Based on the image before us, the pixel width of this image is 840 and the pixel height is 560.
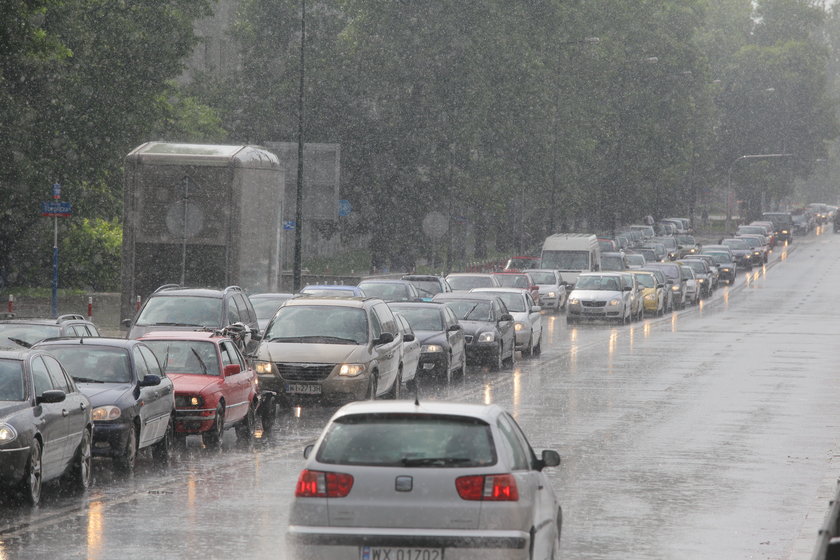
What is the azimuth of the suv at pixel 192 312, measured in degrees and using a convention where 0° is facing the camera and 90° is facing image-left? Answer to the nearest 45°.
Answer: approximately 45°

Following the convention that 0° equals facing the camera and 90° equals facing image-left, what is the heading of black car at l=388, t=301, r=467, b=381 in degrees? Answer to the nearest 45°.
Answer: approximately 45°

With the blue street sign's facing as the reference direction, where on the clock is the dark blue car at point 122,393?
The dark blue car is roughly at 12 o'clock from the blue street sign.

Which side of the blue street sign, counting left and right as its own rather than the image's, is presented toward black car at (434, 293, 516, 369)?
left

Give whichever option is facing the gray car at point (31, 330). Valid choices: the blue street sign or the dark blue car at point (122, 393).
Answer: the blue street sign

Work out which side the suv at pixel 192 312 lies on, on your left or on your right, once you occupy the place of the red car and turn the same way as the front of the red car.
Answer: on your right

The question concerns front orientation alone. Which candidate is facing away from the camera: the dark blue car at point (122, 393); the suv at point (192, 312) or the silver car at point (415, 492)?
the silver car

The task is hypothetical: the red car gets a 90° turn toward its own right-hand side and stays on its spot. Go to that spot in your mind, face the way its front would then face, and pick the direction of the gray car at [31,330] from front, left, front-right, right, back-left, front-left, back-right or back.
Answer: front

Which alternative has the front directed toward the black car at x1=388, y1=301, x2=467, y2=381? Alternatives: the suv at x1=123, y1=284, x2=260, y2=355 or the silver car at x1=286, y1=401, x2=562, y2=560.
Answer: the silver car

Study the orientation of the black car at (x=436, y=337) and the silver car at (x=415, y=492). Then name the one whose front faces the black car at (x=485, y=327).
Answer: the silver car

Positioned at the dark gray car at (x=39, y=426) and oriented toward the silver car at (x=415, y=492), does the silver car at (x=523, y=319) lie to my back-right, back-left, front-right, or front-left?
back-left

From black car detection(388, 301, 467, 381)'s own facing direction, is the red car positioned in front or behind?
in front

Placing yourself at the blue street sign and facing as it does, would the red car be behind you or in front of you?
in front

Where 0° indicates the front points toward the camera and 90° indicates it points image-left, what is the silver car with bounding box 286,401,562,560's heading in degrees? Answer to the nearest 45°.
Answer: approximately 180°

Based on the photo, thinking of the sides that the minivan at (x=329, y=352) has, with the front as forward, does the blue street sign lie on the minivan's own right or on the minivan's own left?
on the minivan's own right

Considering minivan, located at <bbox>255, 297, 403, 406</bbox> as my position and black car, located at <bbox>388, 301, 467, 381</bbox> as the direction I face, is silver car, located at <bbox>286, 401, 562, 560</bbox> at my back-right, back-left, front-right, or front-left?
back-right
